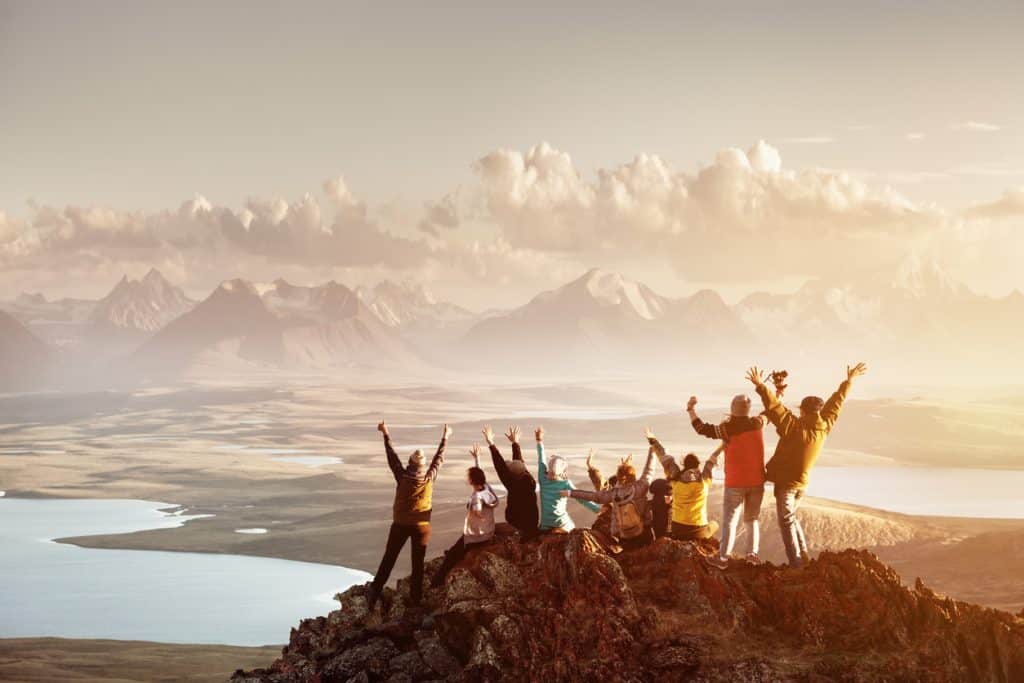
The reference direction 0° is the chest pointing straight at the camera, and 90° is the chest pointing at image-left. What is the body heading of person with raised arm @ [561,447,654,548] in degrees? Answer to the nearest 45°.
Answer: approximately 180°

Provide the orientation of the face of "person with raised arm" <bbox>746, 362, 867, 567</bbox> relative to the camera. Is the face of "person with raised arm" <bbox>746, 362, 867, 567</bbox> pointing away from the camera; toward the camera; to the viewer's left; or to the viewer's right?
away from the camera

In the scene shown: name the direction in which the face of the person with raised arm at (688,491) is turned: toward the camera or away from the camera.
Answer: away from the camera

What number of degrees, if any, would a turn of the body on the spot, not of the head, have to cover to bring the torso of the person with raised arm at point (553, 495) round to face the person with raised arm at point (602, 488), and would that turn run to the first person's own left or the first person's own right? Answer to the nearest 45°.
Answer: approximately 45° to the first person's own right

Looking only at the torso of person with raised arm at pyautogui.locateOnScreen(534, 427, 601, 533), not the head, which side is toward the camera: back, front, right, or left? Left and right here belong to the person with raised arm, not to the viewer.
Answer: back

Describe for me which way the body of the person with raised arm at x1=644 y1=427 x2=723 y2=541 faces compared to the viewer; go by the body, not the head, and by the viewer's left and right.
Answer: facing away from the viewer

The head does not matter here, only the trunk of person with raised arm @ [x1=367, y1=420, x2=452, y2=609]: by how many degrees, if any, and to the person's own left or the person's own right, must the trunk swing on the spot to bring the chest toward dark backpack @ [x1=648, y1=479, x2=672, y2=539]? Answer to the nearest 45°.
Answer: approximately 90° to the person's own right

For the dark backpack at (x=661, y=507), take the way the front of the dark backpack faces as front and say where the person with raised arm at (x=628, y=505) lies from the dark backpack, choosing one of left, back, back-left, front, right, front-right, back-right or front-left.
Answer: back-left

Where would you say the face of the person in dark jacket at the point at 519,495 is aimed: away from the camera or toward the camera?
away from the camera

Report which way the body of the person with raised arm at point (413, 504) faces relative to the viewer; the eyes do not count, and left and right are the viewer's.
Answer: facing away from the viewer

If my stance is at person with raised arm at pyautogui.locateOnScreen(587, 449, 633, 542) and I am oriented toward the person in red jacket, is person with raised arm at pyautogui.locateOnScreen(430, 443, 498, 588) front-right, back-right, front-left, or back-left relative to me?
back-right

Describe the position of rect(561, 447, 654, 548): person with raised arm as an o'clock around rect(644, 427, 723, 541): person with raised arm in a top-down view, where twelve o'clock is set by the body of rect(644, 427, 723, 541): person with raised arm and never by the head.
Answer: rect(561, 447, 654, 548): person with raised arm is roughly at 9 o'clock from rect(644, 427, 723, 541): person with raised arm.

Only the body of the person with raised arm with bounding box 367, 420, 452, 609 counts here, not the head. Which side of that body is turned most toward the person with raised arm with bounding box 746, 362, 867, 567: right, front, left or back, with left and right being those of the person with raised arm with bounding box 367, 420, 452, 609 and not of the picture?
right
